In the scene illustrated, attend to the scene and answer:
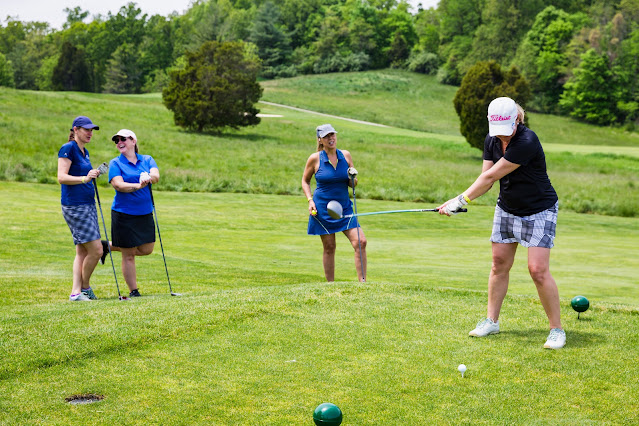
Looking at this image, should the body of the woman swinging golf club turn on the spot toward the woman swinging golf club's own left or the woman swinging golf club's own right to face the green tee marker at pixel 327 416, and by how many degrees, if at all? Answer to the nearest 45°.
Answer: approximately 45° to the woman swinging golf club's own left

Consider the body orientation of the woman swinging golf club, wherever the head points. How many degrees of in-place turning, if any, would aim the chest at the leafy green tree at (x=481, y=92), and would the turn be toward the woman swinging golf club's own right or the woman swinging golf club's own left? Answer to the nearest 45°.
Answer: approximately 135° to the woman swinging golf club's own right

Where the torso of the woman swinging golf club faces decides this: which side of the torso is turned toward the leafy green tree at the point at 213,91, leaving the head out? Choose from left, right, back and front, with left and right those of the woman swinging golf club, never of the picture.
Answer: right

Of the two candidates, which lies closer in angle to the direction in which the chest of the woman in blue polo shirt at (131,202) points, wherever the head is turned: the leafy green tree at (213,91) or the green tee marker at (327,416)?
the green tee marker

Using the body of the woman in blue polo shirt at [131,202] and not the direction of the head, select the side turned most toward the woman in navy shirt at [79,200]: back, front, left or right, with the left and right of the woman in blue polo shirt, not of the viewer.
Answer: right

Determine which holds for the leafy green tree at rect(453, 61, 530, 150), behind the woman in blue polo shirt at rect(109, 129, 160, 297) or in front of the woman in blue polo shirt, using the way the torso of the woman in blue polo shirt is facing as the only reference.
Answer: behind

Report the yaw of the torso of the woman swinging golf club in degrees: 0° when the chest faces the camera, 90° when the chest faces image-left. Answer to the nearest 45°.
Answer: approximately 45°

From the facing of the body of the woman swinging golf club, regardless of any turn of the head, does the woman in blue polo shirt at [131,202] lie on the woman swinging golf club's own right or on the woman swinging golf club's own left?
on the woman swinging golf club's own right

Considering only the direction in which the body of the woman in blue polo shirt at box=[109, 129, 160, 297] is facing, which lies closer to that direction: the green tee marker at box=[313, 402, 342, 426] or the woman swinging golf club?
the green tee marker

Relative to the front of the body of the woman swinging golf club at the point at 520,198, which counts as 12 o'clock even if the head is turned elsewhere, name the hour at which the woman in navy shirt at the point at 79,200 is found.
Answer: The woman in navy shirt is roughly at 2 o'clock from the woman swinging golf club.

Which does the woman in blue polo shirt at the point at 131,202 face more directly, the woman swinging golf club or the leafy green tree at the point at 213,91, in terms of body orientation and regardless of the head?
the woman swinging golf club
